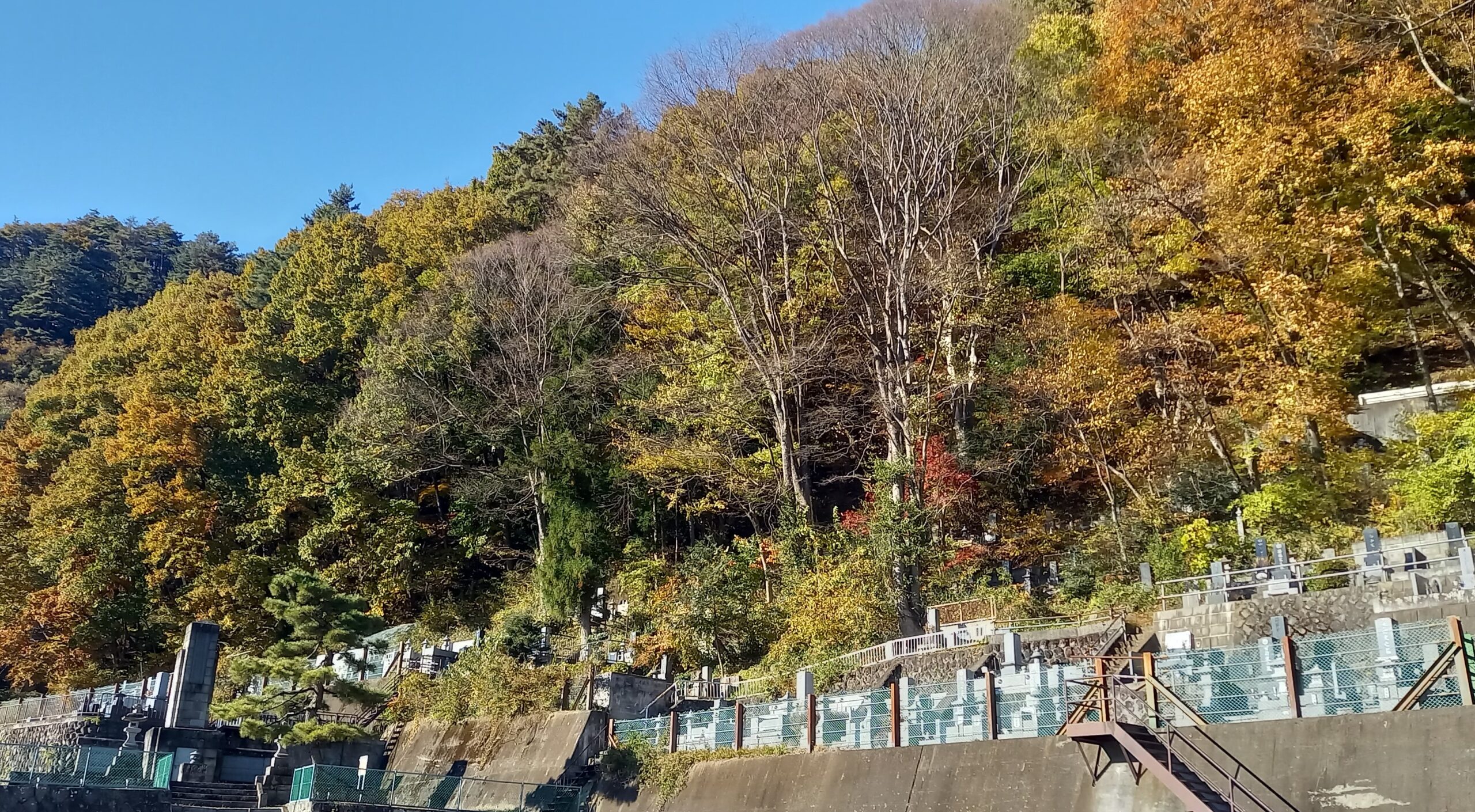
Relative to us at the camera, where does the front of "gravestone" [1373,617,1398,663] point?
facing the viewer

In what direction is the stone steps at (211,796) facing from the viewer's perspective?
toward the camera

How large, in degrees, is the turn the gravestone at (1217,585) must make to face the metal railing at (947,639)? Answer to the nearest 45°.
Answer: approximately 90° to its right

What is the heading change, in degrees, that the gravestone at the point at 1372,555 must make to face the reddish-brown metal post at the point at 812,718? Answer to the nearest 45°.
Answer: approximately 45° to its right

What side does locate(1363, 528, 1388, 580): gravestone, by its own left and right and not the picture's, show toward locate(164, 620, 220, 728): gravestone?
right

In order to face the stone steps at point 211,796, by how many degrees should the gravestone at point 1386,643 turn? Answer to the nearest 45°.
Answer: approximately 90° to its right

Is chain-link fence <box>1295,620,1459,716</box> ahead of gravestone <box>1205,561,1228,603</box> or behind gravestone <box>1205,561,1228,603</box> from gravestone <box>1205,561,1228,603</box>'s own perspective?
ahead

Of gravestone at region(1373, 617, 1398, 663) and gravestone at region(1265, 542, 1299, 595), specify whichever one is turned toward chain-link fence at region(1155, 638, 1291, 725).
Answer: gravestone at region(1265, 542, 1299, 595)

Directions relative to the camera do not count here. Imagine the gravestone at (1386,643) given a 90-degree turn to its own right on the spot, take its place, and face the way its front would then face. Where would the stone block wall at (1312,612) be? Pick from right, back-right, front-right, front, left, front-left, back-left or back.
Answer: right

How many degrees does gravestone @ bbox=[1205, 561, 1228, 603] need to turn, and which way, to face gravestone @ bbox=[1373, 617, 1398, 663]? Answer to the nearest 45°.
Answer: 0° — it already faces it

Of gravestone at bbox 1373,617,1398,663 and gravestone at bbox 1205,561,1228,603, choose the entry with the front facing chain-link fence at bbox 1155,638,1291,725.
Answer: gravestone at bbox 1205,561,1228,603
